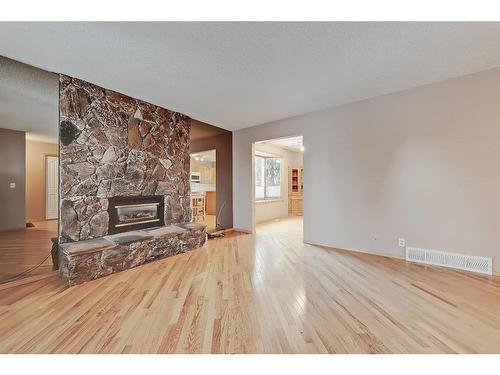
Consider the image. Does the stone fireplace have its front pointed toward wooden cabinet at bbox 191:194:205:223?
no

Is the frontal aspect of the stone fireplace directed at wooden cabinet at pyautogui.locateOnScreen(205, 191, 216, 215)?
no

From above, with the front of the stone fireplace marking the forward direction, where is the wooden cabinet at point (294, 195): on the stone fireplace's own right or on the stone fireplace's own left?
on the stone fireplace's own left

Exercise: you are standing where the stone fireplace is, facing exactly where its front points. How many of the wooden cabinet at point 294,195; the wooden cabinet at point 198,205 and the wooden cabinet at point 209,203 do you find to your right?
0

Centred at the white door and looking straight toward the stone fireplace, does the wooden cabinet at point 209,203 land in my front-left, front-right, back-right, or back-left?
front-left

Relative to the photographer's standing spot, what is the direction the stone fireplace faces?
facing the viewer and to the right of the viewer

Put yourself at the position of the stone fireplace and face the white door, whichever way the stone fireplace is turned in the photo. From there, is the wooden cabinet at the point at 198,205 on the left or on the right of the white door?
right
